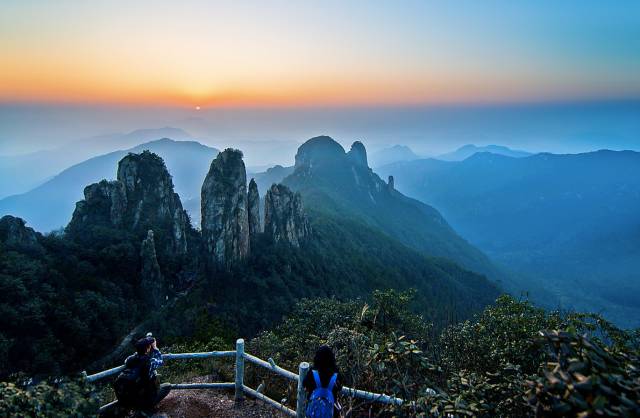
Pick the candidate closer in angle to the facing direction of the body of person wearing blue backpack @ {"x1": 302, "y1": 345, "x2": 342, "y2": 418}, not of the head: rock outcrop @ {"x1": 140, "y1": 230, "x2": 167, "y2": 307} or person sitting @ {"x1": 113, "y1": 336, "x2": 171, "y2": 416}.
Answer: the rock outcrop

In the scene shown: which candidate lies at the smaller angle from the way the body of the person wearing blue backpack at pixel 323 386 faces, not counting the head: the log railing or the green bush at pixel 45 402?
the log railing

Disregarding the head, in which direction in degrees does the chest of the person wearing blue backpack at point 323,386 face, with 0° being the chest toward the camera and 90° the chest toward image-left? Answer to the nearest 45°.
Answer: approximately 180°
